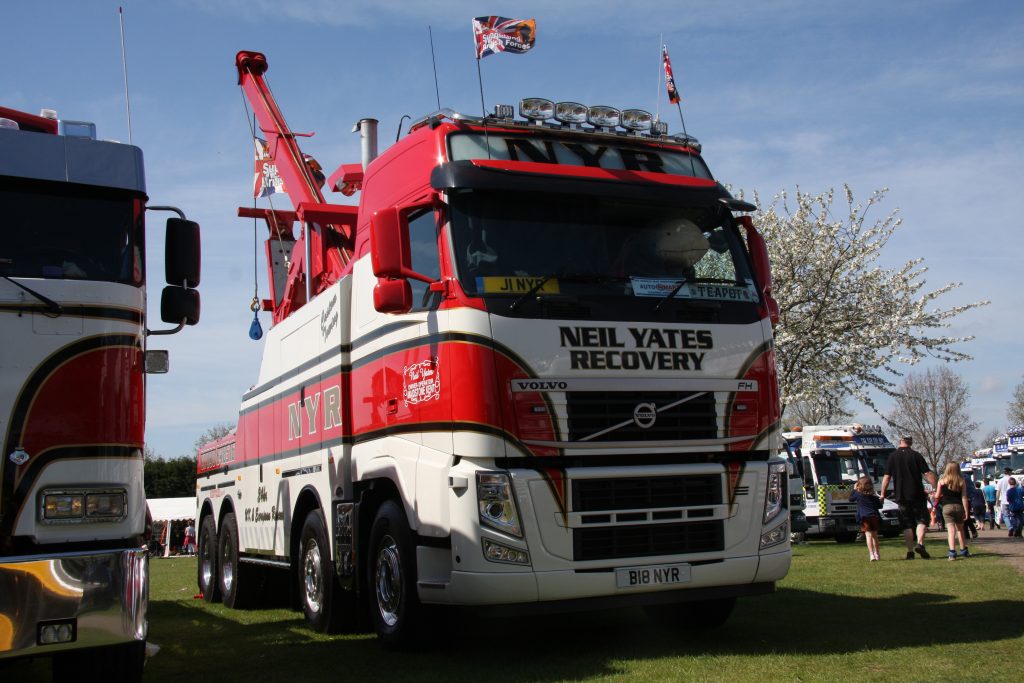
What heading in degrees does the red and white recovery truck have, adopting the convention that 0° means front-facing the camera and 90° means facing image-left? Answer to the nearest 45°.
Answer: approximately 315°

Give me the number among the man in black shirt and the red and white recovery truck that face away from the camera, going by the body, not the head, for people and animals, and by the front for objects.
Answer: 1

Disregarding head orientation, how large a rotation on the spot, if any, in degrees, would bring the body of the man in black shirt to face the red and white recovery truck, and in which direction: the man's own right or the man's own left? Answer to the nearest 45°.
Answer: approximately 180°

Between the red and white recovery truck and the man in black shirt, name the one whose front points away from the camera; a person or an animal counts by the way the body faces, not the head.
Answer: the man in black shirt

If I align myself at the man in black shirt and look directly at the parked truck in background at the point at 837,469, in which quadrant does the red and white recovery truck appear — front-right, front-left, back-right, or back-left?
back-left

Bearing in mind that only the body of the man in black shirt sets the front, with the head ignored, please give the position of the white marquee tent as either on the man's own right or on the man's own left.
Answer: on the man's own left

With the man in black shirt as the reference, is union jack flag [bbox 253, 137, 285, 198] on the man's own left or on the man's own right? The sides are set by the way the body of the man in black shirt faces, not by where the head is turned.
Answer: on the man's own left

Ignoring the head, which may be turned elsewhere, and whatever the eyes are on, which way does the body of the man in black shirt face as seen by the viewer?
away from the camera

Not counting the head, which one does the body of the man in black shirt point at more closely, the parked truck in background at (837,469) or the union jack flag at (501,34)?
the parked truck in background

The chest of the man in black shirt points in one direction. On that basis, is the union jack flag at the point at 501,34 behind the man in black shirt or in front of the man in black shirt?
behind

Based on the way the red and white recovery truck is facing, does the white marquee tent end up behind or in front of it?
behind

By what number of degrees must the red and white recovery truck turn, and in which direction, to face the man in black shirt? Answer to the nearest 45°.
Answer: approximately 90° to its left
